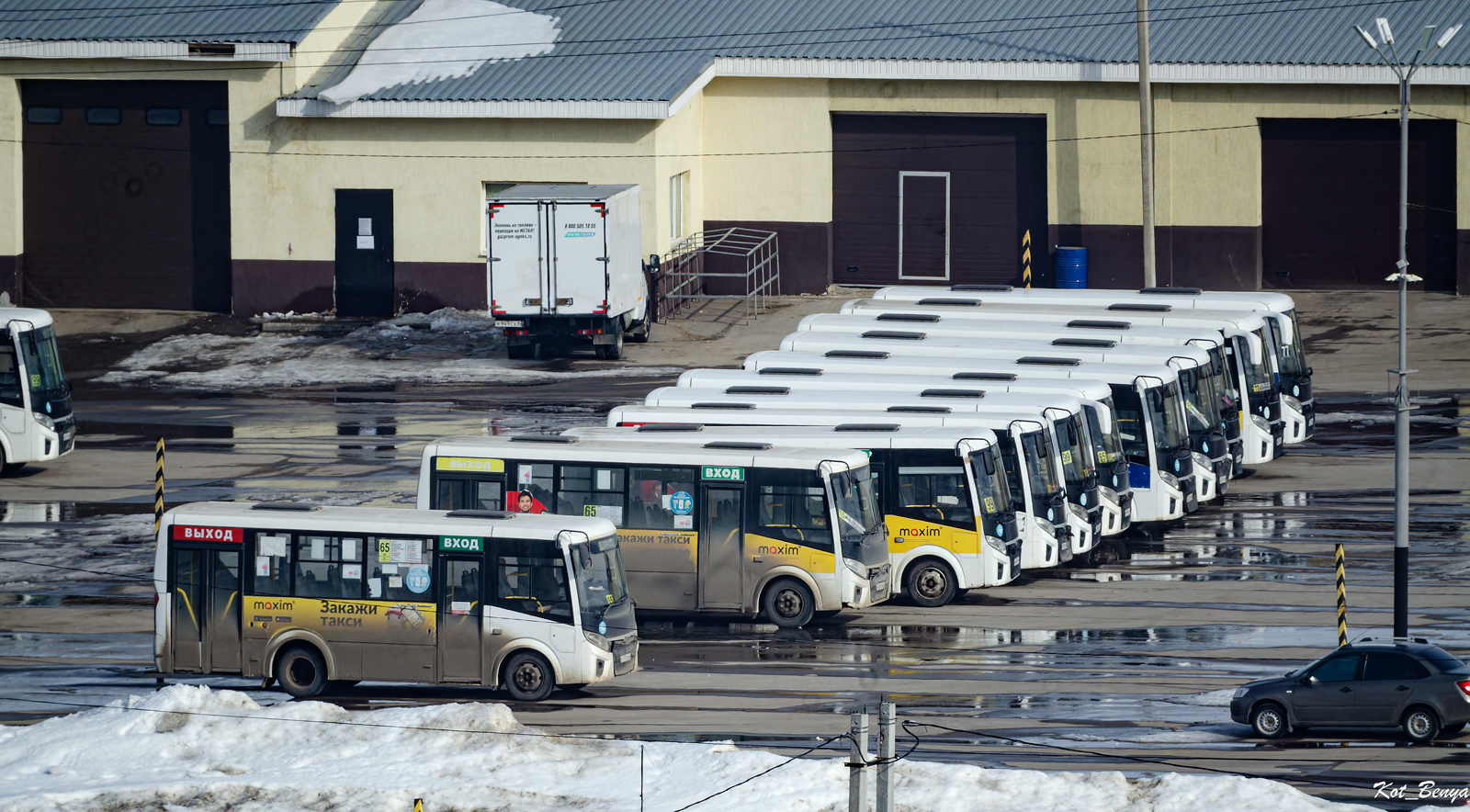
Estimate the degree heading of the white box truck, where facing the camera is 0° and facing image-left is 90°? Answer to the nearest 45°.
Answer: approximately 180°

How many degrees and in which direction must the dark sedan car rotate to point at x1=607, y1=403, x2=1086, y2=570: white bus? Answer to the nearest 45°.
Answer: approximately 45° to its right

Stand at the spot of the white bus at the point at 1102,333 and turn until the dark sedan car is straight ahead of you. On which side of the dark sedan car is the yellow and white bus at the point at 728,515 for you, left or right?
right

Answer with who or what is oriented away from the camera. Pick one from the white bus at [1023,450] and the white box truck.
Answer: the white box truck

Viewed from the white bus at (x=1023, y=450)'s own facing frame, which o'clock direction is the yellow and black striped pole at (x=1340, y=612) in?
The yellow and black striped pole is roughly at 12 o'clock from the white bus.

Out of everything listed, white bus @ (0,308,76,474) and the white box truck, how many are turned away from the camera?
1

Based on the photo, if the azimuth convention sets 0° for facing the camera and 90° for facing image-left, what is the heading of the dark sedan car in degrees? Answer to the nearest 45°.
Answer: approximately 90°
